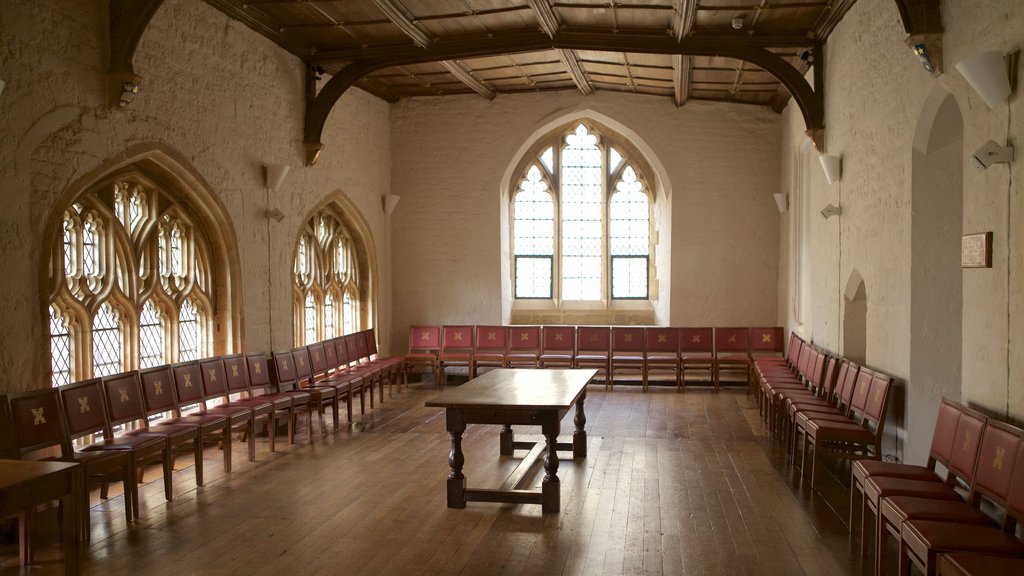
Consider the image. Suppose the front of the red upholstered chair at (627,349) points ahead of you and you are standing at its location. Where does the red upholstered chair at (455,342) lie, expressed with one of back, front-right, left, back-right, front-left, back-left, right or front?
right

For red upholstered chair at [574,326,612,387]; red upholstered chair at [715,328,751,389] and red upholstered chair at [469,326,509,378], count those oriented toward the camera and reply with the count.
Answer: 3

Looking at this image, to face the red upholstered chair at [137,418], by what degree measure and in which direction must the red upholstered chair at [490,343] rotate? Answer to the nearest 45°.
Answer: approximately 45° to its right

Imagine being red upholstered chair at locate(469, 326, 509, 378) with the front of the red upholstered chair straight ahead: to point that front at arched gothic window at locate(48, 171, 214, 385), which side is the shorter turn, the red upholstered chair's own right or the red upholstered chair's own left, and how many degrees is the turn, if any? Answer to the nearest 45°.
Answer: approximately 45° to the red upholstered chair's own right

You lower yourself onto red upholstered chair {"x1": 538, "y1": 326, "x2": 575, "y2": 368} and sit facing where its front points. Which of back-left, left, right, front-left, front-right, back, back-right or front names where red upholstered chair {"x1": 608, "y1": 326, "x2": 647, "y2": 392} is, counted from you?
left

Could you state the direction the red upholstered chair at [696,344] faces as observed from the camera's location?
facing the viewer

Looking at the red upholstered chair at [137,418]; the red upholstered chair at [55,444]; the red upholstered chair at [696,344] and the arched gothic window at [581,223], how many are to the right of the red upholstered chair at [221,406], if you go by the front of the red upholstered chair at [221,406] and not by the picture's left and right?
2

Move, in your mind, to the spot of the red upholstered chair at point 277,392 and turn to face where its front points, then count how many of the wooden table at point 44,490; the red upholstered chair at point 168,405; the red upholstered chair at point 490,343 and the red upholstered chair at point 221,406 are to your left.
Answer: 1

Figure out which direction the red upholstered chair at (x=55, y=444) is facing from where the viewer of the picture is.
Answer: facing the viewer and to the right of the viewer

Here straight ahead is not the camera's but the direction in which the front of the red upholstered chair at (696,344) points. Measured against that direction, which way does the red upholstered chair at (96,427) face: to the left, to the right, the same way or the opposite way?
to the left

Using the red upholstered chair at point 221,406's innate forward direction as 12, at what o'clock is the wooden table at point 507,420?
The wooden table is roughly at 12 o'clock from the red upholstered chair.

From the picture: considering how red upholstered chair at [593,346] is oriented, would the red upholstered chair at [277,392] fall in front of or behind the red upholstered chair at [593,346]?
in front

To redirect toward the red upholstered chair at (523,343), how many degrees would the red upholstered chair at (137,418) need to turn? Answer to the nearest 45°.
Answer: approximately 90° to its left

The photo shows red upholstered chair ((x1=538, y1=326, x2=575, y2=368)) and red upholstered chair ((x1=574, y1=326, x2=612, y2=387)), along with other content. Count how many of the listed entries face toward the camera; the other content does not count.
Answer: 2

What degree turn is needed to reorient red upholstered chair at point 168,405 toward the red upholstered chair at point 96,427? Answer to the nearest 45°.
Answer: approximately 90° to its right

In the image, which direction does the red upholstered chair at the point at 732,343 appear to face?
toward the camera

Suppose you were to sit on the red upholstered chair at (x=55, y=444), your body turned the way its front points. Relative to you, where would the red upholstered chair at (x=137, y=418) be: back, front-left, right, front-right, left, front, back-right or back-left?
left
